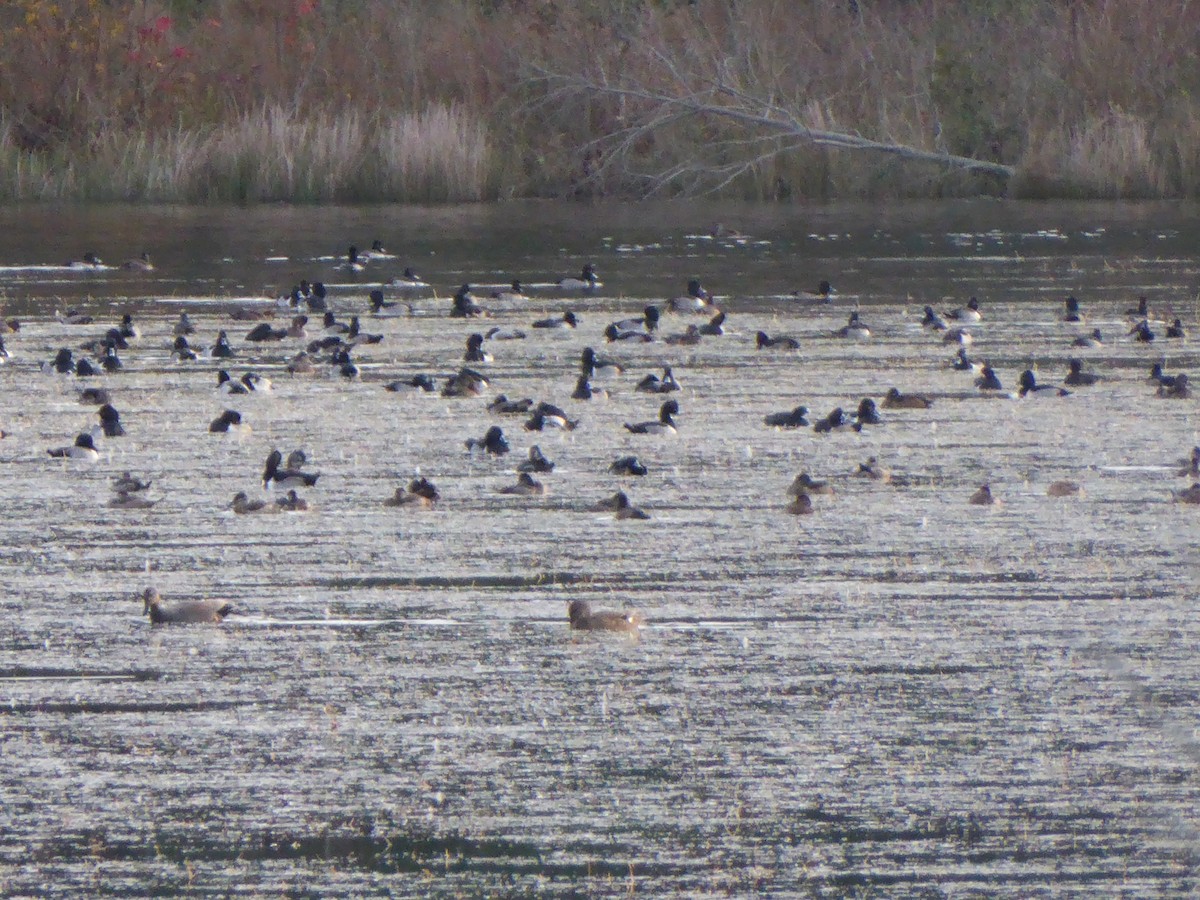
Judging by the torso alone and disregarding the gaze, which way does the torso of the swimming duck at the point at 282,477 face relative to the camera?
to the viewer's left

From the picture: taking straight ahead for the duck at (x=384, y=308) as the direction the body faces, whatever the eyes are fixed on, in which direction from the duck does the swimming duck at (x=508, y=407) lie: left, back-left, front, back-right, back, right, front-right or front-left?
left

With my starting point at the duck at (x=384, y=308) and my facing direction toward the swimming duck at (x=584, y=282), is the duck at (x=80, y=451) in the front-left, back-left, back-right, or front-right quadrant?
back-right

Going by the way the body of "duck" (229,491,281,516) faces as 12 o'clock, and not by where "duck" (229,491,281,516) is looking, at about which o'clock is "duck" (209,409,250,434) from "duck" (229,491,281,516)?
"duck" (209,409,250,434) is roughly at 3 o'clock from "duck" (229,491,281,516).

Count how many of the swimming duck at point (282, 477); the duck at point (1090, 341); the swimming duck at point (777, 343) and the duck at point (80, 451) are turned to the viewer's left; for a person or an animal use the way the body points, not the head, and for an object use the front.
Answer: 2

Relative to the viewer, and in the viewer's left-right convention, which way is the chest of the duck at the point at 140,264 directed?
facing to the right of the viewer

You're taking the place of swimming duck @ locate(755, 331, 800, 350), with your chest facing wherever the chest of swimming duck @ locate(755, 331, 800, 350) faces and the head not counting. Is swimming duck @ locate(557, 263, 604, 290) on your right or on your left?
on your right

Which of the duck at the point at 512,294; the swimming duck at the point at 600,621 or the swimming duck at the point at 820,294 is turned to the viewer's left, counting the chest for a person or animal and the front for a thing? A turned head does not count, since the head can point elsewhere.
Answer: the swimming duck at the point at 600,621

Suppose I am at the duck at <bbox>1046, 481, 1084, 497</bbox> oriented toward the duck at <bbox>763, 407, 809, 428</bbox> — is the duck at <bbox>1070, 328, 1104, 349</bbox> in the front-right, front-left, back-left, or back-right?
front-right

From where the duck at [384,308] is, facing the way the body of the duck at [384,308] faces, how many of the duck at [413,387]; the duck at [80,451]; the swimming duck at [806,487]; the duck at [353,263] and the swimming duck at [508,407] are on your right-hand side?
1

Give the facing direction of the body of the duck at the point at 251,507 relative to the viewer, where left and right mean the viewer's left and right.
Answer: facing to the left of the viewer

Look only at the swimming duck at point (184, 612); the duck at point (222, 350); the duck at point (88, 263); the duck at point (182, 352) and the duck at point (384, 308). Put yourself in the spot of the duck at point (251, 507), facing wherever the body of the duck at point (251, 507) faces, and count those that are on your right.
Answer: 4

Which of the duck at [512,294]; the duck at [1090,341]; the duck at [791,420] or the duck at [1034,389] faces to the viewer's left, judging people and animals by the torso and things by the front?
the duck at [1034,389]

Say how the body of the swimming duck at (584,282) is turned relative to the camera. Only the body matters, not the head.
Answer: to the viewer's right

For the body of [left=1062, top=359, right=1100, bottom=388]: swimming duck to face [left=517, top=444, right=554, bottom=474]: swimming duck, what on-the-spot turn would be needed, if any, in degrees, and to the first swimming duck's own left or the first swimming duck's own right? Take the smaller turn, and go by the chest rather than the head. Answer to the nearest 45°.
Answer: approximately 45° to the first swimming duck's own left

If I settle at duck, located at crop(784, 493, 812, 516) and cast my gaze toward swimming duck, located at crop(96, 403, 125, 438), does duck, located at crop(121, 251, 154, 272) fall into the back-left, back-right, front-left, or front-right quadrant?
front-right

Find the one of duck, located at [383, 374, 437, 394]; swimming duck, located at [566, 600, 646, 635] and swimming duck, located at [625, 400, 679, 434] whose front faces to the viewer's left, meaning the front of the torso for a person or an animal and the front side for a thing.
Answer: swimming duck, located at [566, 600, 646, 635]

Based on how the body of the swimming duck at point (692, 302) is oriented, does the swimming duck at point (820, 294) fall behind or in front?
in front
